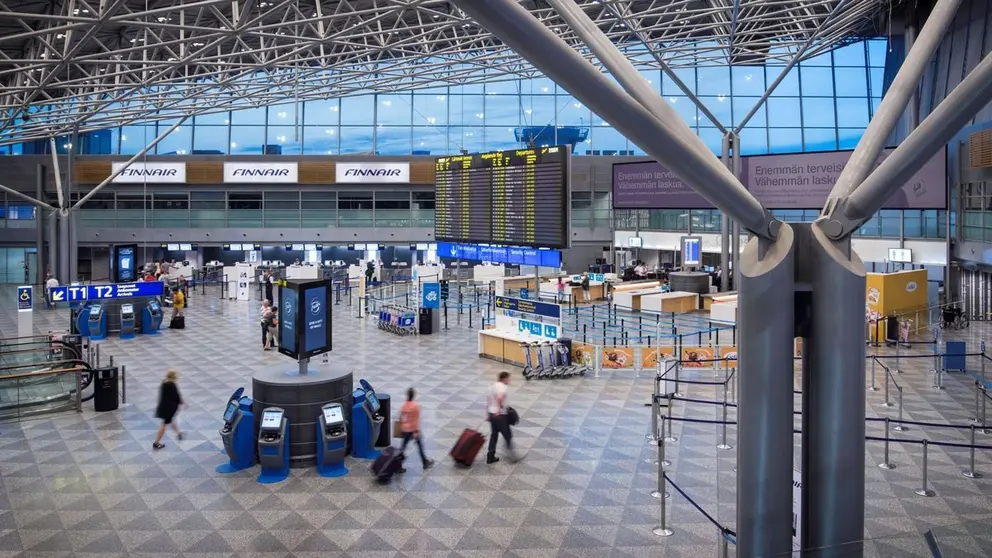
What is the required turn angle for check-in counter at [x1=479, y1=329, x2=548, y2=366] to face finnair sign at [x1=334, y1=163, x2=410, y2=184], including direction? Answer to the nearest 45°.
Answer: approximately 135° to its right

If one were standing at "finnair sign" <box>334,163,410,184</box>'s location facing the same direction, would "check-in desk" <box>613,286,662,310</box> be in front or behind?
in front

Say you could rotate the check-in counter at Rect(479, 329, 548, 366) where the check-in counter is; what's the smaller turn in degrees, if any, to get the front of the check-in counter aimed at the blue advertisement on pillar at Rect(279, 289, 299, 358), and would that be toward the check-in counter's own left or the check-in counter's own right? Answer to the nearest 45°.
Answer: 0° — it already faces it

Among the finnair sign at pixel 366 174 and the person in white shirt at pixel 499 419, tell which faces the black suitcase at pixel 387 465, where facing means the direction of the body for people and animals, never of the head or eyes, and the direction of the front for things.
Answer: the finnair sign

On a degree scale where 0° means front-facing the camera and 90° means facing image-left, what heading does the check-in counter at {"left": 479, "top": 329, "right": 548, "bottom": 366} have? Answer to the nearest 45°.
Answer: approximately 45°

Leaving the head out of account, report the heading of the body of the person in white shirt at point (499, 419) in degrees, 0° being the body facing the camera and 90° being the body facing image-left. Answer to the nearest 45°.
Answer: approximately 270°

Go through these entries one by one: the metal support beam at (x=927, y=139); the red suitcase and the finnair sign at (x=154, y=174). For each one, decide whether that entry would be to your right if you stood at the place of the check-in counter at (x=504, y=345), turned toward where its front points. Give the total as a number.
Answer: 1

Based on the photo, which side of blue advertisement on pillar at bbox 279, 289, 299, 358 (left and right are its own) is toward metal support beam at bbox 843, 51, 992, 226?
left

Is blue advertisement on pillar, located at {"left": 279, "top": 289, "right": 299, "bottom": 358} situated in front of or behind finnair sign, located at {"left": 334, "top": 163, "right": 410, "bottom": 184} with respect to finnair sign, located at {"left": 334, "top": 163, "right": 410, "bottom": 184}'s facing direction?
in front

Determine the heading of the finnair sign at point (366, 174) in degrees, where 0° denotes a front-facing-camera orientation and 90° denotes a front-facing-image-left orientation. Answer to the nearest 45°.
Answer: approximately 0°

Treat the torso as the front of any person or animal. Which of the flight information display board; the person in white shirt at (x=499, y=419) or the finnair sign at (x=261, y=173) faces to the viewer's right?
the person in white shirt

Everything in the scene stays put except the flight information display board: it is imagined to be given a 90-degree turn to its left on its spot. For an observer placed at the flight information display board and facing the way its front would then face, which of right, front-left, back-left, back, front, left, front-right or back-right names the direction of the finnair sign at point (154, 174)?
back
